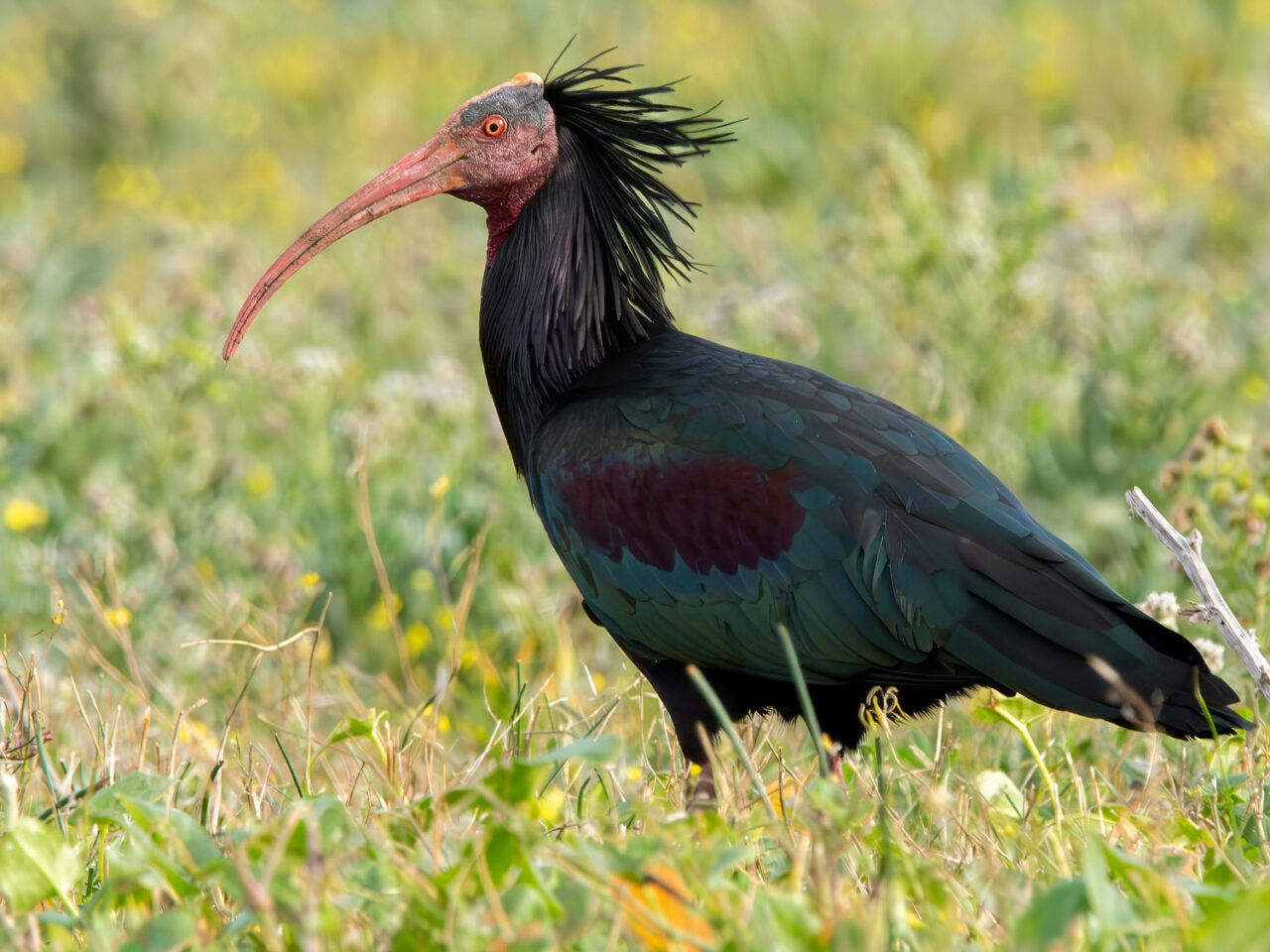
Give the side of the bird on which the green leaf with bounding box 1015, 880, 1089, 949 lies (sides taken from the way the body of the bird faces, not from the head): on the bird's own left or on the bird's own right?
on the bird's own left

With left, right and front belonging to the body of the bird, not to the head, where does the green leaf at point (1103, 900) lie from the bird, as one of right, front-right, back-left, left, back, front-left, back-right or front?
left

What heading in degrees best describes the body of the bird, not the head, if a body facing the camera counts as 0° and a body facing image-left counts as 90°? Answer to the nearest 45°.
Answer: approximately 90°

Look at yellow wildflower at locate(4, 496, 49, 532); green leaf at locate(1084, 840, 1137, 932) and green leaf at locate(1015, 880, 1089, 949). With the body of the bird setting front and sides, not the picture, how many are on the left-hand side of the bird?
2

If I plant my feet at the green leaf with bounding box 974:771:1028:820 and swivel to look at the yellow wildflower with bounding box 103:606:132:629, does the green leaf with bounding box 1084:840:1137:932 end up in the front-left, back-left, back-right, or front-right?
back-left

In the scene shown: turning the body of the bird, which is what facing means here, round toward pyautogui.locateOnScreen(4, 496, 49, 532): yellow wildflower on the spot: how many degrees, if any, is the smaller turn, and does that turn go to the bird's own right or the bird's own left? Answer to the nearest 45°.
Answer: approximately 45° to the bird's own right
